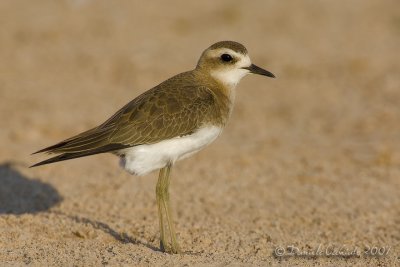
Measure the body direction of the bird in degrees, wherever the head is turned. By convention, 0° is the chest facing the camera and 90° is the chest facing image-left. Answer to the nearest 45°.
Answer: approximately 270°
